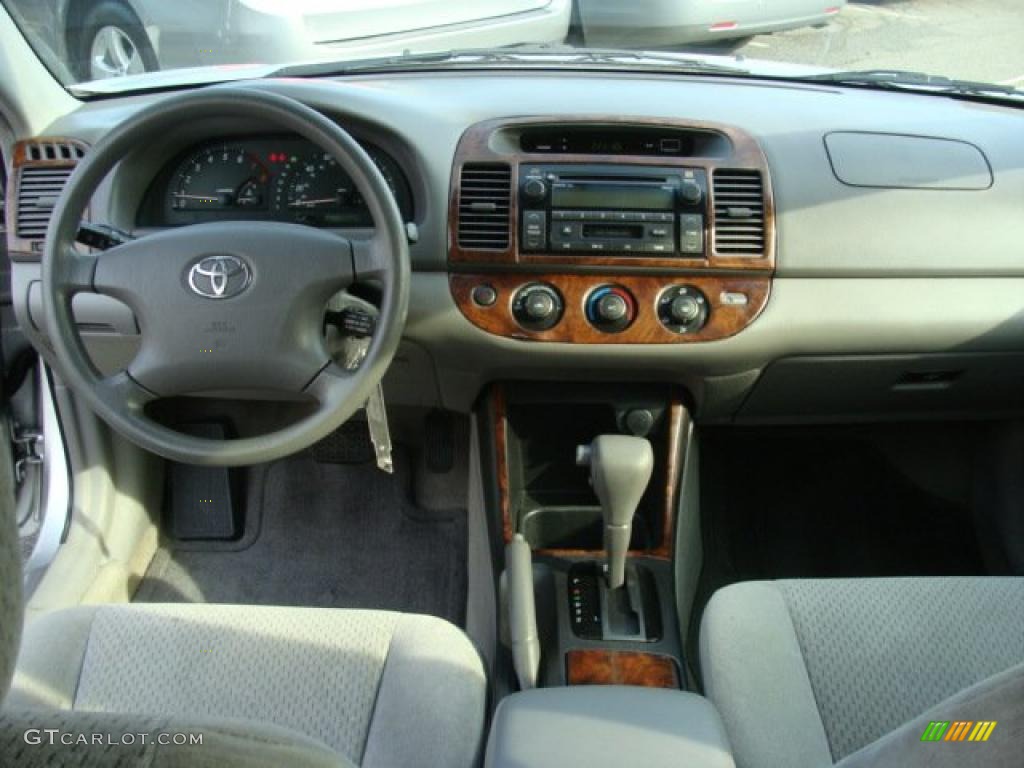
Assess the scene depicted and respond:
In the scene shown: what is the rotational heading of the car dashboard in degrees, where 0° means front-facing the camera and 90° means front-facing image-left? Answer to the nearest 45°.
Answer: approximately 0°

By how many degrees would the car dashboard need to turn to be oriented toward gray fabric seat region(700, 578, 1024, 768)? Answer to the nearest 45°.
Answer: approximately 45° to its left

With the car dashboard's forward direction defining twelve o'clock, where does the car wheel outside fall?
The car wheel outside is roughly at 4 o'clock from the car dashboard.

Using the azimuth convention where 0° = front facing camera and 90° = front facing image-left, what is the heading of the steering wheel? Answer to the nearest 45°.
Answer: approximately 0°
